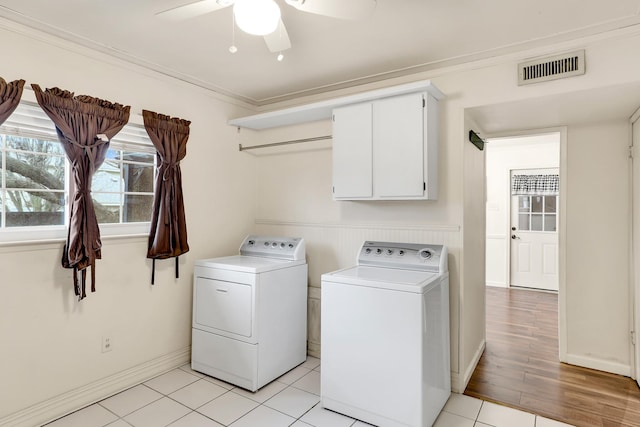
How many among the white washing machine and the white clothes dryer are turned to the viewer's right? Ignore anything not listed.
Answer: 0

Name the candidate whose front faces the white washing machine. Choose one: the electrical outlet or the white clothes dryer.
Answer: the electrical outlet

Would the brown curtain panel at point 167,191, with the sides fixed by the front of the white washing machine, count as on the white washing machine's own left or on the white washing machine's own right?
on the white washing machine's own right

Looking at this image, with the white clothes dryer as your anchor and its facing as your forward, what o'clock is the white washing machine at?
The white washing machine is roughly at 9 o'clock from the white clothes dryer.

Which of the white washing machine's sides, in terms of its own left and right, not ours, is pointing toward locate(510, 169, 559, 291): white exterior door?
back

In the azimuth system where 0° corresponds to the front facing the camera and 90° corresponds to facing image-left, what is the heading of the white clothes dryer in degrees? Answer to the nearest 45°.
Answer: approximately 45°

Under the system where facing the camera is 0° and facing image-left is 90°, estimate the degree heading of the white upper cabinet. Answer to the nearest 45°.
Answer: approximately 45°

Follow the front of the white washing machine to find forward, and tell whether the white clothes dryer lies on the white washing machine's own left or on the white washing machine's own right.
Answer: on the white washing machine's own right
